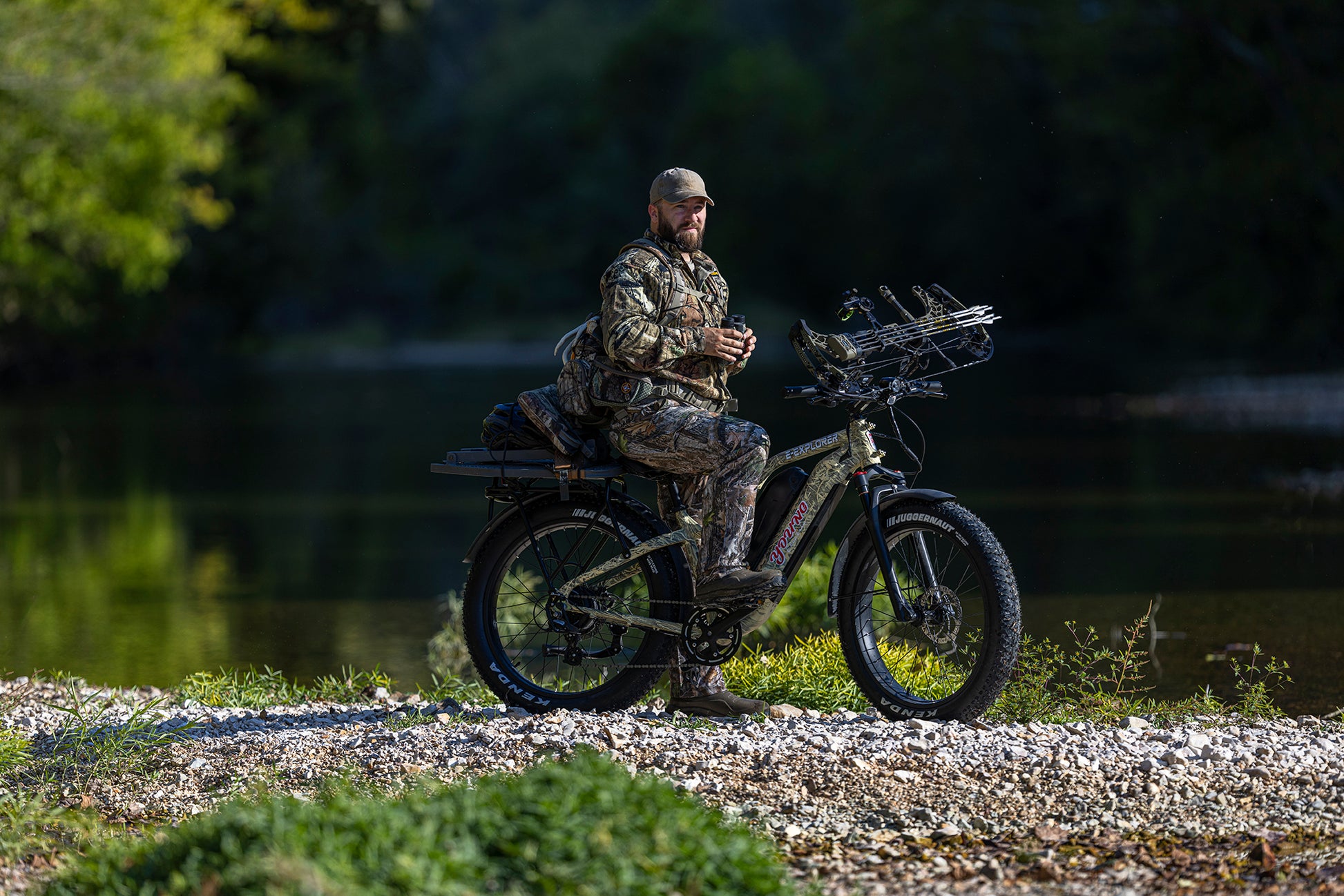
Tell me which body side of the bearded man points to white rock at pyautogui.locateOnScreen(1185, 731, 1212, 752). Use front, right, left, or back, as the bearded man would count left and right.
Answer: front

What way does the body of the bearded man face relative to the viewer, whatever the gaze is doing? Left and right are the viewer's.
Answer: facing the viewer and to the right of the viewer

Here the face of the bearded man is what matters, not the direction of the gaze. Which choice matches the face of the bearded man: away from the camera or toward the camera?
toward the camera

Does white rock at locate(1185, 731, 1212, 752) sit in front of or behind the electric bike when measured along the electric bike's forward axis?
in front

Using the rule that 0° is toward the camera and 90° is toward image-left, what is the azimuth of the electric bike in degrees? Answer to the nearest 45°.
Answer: approximately 270°

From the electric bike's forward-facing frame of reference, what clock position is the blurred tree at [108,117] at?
The blurred tree is roughly at 8 o'clock from the electric bike.

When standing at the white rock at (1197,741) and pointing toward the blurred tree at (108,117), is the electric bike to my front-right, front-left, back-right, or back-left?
front-left

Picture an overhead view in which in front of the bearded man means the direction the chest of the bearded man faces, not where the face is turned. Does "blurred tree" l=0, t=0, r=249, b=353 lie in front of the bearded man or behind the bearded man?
behind
